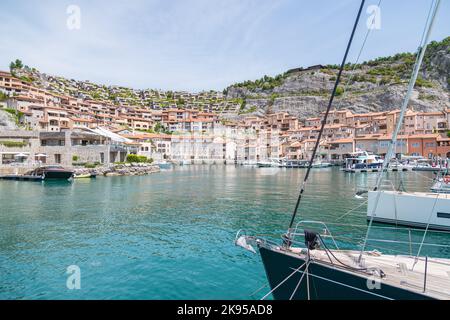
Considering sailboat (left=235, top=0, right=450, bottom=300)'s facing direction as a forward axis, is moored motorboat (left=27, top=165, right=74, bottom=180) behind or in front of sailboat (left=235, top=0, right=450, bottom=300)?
in front

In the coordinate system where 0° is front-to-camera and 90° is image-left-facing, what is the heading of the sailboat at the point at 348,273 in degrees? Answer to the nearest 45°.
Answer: approximately 90°

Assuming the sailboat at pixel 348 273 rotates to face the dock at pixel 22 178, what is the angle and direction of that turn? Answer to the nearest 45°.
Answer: approximately 45° to its right

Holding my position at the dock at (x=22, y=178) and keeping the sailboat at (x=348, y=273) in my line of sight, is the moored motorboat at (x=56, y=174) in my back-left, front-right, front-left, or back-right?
front-left

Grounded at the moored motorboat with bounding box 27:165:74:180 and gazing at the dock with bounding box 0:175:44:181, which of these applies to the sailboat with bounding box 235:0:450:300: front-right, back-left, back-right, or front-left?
back-left

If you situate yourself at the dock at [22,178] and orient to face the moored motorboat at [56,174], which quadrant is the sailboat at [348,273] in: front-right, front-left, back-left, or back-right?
front-right
